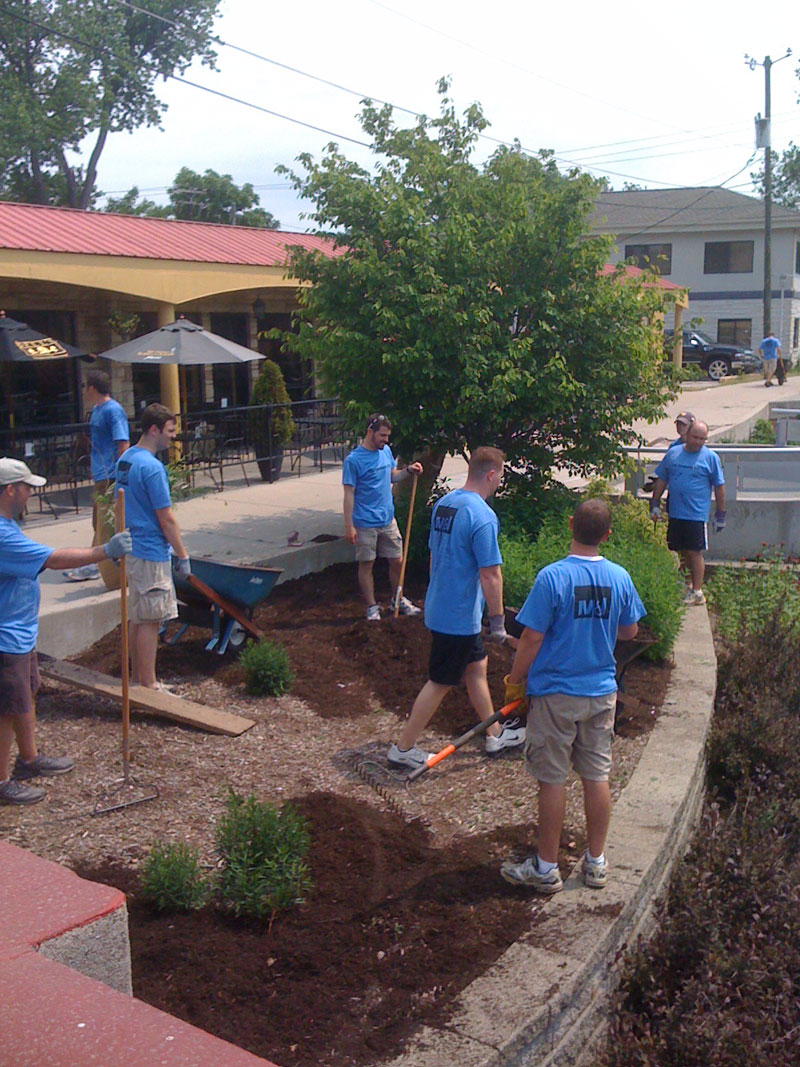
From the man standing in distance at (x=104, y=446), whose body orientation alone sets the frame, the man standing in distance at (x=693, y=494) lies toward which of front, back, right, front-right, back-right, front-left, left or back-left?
back

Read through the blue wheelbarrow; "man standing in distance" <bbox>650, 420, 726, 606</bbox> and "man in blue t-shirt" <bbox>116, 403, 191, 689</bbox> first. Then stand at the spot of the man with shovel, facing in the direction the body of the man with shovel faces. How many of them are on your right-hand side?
2

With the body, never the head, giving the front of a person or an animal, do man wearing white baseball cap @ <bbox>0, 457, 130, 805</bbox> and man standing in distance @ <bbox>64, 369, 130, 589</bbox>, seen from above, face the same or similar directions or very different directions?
very different directions

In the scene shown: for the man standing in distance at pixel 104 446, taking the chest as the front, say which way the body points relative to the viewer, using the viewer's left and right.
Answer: facing to the left of the viewer

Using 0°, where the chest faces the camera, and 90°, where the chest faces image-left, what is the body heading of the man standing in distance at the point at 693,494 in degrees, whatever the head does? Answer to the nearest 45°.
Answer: approximately 0°

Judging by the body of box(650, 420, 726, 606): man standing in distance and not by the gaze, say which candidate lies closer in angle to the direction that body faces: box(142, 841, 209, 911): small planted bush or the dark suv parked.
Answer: the small planted bush

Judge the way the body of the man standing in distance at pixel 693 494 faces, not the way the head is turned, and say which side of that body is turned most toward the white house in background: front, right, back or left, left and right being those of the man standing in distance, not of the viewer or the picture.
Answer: back

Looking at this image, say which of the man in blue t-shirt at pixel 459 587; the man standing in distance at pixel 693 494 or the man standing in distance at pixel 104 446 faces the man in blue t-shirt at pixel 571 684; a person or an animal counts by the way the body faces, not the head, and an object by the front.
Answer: the man standing in distance at pixel 693 494

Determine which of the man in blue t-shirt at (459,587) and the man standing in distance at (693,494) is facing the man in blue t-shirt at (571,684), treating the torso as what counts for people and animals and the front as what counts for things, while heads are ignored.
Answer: the man standing in distance

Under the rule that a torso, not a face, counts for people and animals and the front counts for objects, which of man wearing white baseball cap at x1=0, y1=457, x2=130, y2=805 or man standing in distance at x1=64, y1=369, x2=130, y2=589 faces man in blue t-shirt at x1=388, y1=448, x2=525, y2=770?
the man wearing white baseball cap
